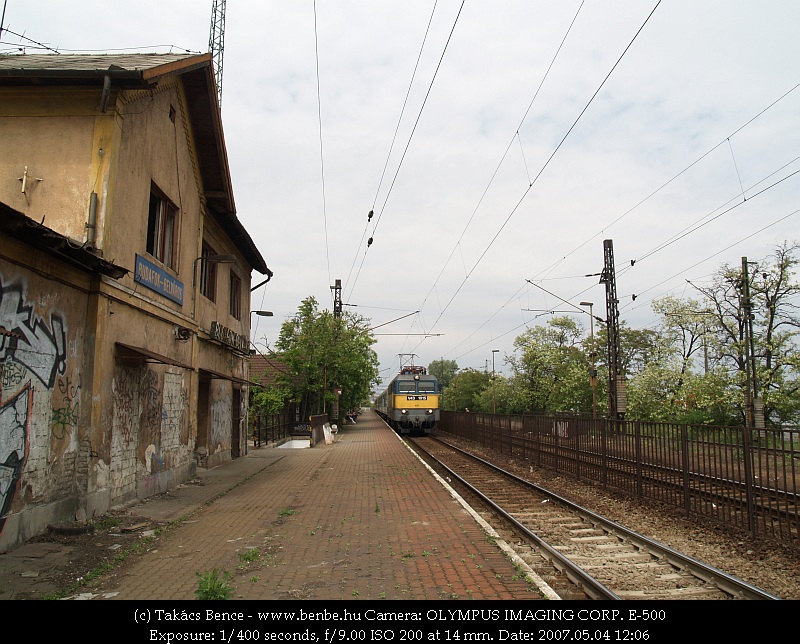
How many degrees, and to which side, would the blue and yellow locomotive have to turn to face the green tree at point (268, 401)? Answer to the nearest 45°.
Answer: approximately 45° to its right

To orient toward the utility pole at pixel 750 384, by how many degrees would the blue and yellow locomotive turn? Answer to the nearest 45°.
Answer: approximately 45° to its left

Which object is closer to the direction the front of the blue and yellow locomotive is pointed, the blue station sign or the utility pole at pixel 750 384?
the blue station sign

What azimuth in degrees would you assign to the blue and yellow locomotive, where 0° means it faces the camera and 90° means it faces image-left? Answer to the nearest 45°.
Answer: approximately 0°

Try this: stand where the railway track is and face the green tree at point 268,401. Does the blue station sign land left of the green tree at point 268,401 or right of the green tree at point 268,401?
left
